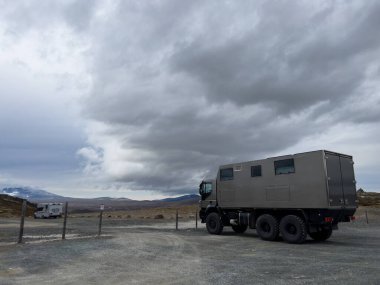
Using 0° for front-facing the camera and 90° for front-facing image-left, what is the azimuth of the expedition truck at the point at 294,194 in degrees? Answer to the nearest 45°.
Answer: approximately 135°
